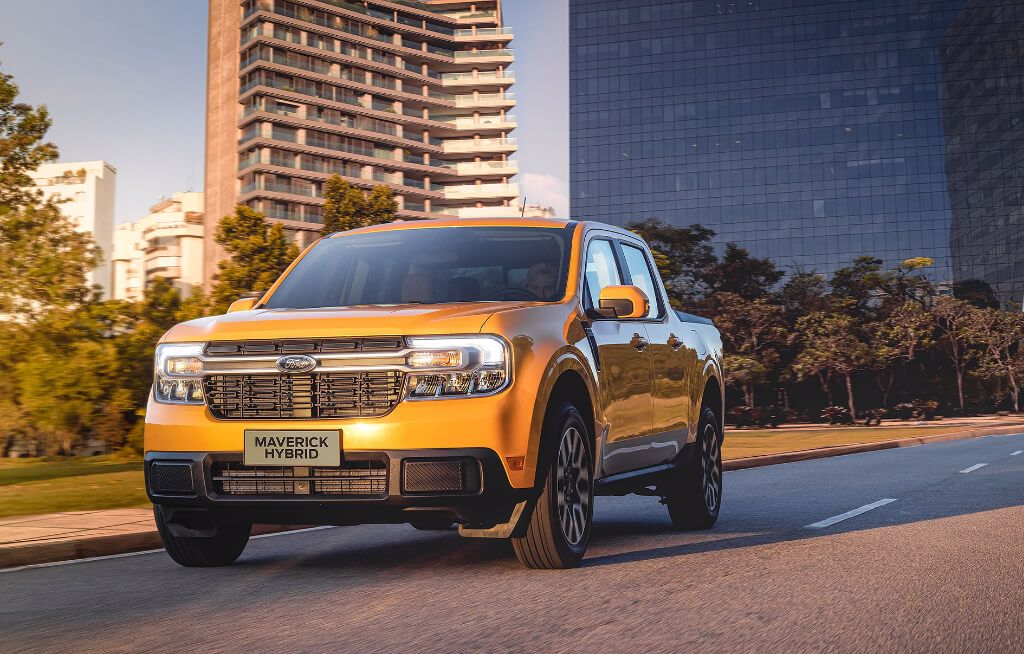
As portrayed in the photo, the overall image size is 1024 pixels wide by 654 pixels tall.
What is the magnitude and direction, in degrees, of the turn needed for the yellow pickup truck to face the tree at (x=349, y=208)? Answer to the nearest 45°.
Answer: approximately 135° to its right

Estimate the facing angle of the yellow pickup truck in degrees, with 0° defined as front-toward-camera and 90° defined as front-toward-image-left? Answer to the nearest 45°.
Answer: approximately 45°

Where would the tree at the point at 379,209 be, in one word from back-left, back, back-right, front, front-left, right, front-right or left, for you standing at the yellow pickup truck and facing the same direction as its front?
back-right

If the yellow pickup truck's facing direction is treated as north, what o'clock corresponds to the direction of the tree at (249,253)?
The tree is roughly at 4 o'clock from the yellow pickup truck.

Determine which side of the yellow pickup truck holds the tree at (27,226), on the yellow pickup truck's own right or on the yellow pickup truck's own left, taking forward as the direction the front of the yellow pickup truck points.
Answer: on the yellow pickup truck's own right

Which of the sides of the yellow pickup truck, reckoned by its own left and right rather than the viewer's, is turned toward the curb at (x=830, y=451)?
back

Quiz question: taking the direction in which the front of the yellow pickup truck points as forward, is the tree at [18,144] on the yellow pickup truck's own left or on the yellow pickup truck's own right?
on the yellow pickup truck's own right
